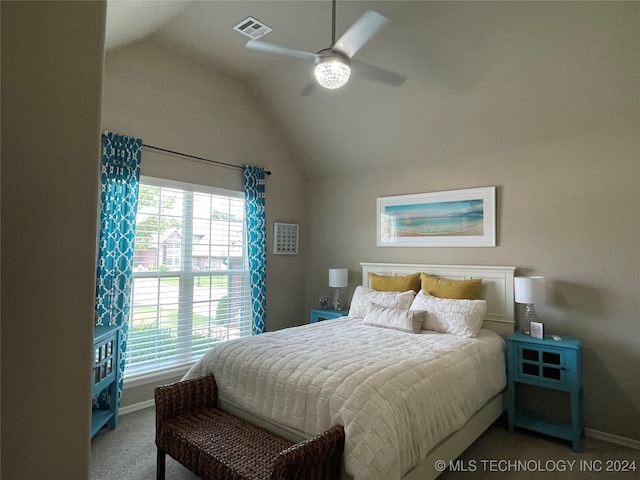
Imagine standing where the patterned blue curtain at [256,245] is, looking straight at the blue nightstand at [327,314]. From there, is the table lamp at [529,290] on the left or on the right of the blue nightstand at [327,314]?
right

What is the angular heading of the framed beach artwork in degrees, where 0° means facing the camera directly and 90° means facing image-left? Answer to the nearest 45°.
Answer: approximately 45°

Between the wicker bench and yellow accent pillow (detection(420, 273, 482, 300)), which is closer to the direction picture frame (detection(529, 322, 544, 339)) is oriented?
the wicker bench

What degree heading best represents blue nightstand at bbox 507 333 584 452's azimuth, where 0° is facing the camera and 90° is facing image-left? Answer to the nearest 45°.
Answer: approximately 45°

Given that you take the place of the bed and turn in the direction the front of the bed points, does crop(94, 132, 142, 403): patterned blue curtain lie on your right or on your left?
on your right

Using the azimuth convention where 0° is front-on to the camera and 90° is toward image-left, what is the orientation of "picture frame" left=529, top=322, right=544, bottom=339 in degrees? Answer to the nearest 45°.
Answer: approximately 45°

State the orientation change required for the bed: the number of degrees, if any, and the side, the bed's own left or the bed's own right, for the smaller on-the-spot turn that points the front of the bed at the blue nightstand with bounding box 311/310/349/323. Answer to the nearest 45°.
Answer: approximately 135° to the bed's own right
